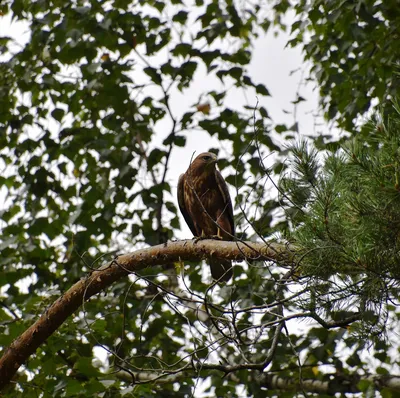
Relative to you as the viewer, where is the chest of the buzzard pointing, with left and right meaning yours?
facing the viewer
